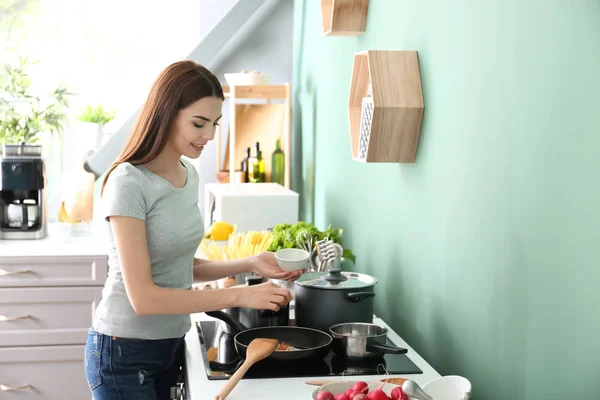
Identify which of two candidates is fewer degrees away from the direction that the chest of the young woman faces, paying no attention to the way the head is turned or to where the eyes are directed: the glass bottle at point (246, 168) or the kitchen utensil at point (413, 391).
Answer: the kitchen utensil

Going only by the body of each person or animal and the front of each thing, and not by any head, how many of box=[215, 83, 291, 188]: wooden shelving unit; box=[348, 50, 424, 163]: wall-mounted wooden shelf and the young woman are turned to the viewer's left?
1

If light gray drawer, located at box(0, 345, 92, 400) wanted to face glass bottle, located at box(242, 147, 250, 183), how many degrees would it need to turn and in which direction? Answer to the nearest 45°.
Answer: approximately 90° to its left

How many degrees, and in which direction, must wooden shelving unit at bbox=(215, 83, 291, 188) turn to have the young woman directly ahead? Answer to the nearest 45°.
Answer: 0° — it already faces them

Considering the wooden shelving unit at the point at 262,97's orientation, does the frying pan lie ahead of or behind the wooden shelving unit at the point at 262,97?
ahead

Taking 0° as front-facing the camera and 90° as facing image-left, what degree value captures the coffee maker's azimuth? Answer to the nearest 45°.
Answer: approximately 0°

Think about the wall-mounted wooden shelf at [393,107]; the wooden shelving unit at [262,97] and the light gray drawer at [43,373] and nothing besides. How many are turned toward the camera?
2

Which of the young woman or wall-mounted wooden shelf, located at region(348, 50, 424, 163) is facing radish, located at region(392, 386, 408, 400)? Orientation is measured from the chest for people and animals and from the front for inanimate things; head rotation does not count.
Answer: the young woman
